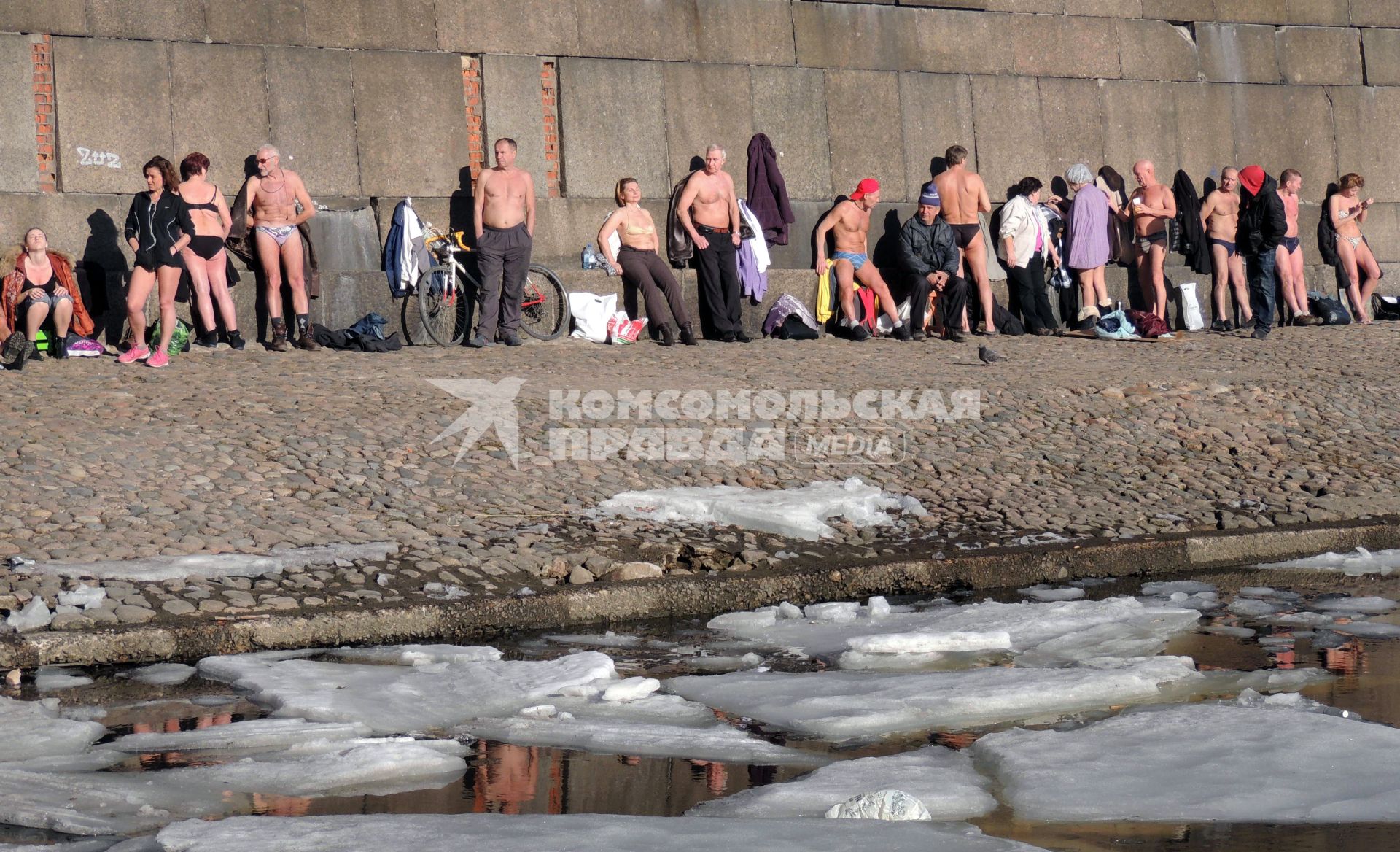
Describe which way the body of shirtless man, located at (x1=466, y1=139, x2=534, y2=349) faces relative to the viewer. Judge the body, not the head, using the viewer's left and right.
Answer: facing the viewer

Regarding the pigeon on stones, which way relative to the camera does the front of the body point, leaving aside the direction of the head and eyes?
to the viewer's left

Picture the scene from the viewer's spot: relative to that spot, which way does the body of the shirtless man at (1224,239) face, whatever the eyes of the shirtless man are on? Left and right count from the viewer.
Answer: facing the viewer and to the right of the viewer

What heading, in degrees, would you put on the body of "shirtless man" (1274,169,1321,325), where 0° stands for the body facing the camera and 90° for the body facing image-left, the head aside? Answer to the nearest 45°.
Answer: approximately 315°

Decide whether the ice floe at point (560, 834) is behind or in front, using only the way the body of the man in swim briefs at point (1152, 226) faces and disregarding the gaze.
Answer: in front

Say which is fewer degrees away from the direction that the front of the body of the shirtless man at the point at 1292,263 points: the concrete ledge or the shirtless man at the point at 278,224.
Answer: the concrete ledge

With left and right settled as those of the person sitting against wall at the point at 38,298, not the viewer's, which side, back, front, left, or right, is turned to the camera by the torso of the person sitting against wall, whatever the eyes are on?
front

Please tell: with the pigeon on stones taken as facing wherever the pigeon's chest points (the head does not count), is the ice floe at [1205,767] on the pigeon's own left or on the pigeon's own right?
on the pigeon's own left

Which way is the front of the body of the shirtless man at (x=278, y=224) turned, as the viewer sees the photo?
toward the camera

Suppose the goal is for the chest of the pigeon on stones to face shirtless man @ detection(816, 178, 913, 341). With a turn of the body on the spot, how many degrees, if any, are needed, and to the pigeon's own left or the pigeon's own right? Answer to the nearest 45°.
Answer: approximately 45° to the pigeon's own right
